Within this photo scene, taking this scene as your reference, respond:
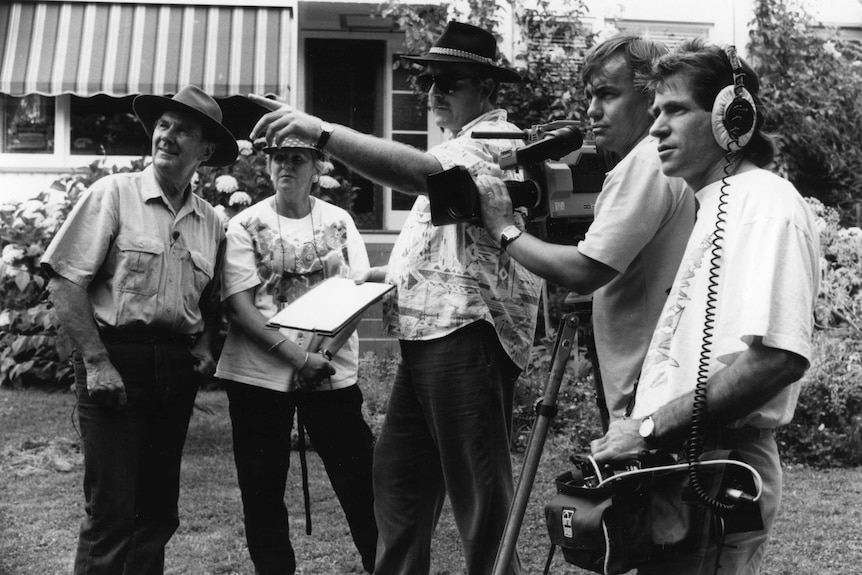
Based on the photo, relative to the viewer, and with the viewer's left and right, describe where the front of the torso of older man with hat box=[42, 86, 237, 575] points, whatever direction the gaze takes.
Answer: facing the viewer and to the right of the viewer

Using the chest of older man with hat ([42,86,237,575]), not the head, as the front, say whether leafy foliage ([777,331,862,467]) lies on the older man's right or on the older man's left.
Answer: on the older man's left

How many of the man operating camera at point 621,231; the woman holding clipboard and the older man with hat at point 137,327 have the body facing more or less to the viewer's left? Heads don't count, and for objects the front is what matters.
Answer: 1

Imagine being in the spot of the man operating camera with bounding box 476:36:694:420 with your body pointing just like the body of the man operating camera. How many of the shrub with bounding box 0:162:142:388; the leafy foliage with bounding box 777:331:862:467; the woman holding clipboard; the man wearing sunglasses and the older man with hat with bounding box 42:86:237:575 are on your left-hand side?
0

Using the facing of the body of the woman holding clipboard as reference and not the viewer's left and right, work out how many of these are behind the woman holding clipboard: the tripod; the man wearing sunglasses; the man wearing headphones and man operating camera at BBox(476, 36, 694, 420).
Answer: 0

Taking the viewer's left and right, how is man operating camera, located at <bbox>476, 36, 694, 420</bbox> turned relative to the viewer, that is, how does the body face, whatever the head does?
facing to the left of the viewer

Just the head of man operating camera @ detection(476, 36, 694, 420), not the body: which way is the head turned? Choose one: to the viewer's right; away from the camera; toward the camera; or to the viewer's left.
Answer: to the viewer's left

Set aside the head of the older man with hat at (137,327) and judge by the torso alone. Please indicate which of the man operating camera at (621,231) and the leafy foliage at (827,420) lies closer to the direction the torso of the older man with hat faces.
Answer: the man operating camera

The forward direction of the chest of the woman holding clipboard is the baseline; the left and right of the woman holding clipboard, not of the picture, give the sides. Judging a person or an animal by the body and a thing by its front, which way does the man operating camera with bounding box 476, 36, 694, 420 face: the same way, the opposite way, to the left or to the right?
to the right

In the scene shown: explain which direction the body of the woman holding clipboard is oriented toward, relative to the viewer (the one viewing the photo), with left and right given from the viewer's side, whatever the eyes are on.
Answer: facing the viewer

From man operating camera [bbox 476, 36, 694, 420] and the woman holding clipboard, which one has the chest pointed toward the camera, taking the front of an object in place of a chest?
the woman holding clipboard

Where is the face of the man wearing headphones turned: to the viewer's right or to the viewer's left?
to the viewer's left

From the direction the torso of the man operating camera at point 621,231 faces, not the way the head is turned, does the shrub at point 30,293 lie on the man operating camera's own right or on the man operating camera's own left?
on the man operating camera's own right
